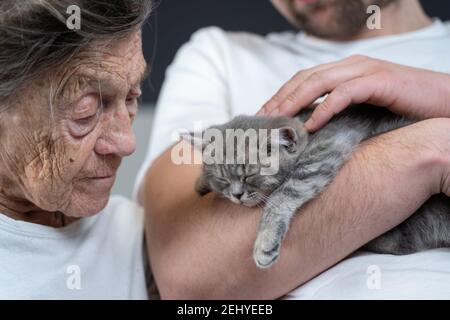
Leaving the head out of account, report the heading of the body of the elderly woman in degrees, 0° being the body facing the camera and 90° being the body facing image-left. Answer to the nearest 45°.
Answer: approximately 315°

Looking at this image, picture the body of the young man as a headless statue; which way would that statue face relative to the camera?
toward the camera

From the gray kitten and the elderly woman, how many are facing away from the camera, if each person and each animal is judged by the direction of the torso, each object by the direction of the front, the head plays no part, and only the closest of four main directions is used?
0

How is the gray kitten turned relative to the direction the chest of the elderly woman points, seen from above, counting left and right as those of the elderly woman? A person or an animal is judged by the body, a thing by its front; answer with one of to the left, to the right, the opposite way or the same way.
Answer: to the right

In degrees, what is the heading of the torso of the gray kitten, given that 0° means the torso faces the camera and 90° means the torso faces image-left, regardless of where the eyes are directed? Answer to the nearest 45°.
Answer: approximately 45°

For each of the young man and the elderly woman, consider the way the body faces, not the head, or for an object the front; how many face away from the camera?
0
